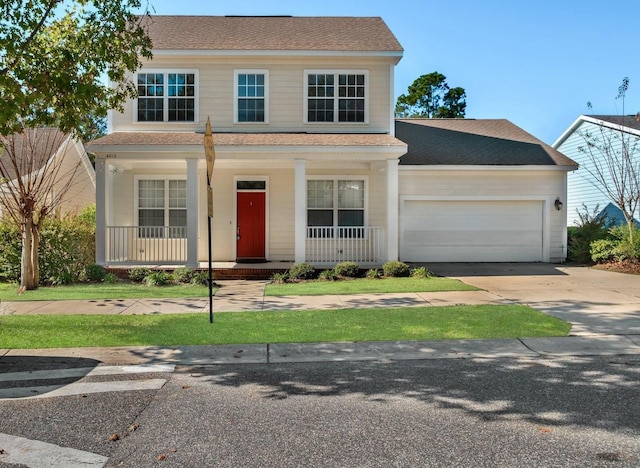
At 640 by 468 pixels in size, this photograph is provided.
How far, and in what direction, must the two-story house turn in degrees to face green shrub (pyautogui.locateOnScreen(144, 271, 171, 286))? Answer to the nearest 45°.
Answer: approximately 45° to its right

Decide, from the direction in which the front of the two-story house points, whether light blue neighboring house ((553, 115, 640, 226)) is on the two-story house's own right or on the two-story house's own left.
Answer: on the two-story house's own left

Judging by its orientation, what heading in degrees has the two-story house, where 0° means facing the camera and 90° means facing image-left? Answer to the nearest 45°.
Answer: approximately 0°

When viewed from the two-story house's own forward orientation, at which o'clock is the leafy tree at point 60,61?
The leafy tree is roughly at 1 o'clock from the two-story house.

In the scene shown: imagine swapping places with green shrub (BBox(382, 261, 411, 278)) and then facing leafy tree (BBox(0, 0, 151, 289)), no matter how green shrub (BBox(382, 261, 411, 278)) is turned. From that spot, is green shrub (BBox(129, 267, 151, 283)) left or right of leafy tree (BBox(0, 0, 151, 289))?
right

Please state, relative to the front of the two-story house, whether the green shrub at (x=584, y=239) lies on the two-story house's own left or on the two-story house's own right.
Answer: on the two-story house's own left

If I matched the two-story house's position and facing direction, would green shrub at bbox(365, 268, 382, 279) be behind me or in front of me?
in front

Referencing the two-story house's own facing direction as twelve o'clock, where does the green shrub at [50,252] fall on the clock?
The green shrub is roughly at 2 o'clock from the two-story house.
